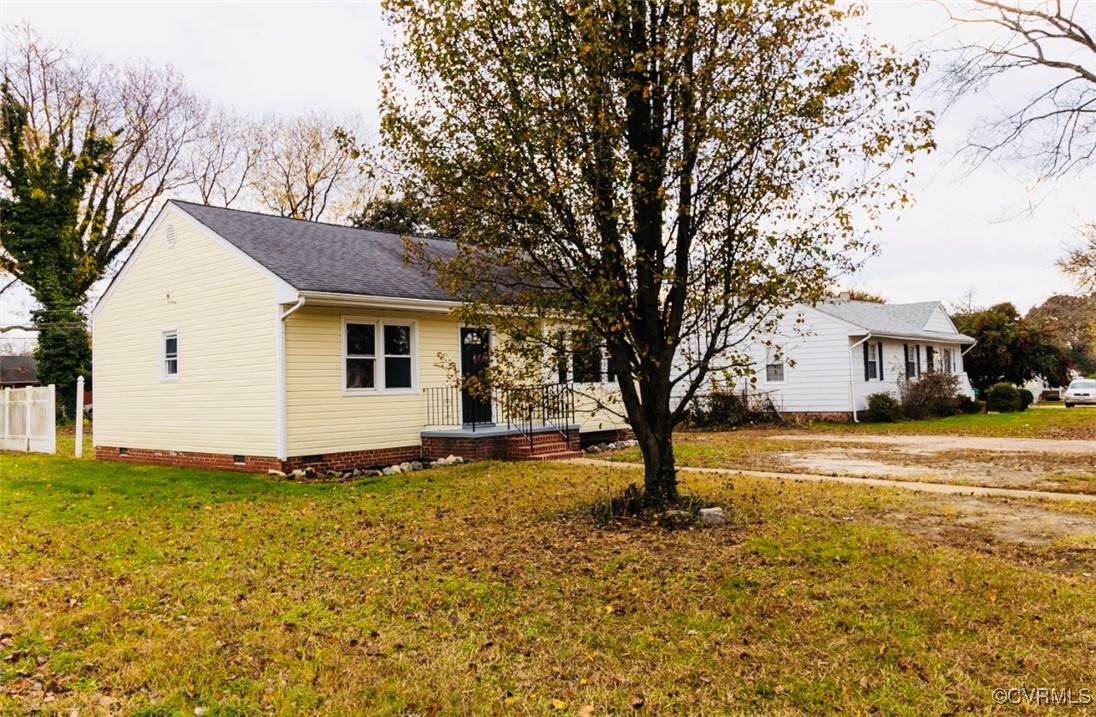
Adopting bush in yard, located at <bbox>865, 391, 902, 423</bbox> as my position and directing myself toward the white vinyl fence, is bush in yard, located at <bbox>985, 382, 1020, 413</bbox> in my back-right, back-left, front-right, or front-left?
back-right

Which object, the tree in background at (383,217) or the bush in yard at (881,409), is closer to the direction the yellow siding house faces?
the bush in yard

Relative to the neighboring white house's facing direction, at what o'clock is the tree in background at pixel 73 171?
The tree in background is roughly at 4 o'clock from the neighboring white house.

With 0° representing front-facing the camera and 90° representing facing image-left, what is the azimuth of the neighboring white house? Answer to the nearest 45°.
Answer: approximately 315°

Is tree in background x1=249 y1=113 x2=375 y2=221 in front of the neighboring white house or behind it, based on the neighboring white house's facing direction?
behind

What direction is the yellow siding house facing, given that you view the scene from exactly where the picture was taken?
facing the viewer and to the right of the viewer

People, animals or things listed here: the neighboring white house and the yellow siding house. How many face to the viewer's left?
0

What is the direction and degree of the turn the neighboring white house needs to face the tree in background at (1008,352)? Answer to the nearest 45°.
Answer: approximately 90° to its left

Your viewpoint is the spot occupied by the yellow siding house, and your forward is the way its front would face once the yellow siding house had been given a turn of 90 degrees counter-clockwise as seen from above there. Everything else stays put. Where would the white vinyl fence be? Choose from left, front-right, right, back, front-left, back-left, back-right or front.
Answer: left

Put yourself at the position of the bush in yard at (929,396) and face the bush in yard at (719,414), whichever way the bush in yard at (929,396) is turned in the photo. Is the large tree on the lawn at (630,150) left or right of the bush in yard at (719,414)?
left

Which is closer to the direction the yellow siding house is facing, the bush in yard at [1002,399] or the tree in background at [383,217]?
the bush in yard

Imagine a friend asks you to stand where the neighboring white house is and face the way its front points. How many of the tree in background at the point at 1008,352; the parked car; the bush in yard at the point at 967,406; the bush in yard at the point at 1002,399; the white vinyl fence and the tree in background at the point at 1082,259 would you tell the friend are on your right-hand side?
1

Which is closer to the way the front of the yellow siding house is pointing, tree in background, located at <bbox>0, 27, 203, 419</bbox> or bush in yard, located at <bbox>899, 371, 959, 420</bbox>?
the bush in yard

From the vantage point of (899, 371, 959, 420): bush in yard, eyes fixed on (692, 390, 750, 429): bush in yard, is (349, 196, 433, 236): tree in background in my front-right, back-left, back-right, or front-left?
front-right
